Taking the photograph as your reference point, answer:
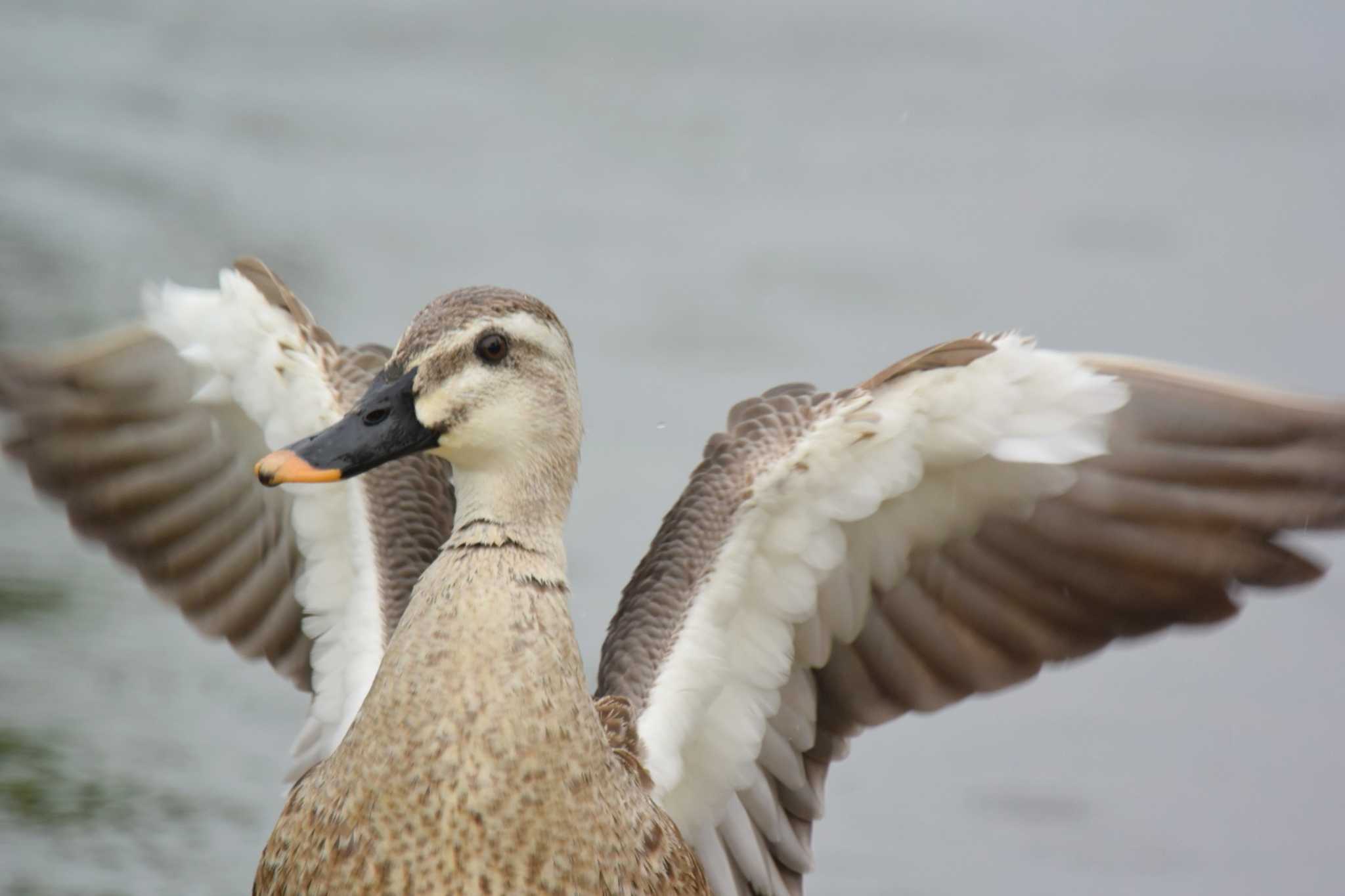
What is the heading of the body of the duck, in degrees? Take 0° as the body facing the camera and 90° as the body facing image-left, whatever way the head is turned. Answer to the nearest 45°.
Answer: approximately 45°
